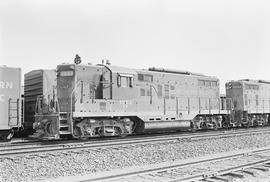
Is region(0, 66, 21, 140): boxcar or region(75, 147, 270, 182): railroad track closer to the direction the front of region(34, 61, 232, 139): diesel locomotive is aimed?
the boxcar

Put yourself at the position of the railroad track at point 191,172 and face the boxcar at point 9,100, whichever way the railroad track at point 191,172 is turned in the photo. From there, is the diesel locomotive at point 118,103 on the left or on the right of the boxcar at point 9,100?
right

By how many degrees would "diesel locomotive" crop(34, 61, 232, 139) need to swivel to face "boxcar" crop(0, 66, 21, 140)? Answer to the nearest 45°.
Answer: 0° — it already faces it

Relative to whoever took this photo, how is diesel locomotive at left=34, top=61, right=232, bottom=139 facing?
facing the viewer and to the left of the viewer
